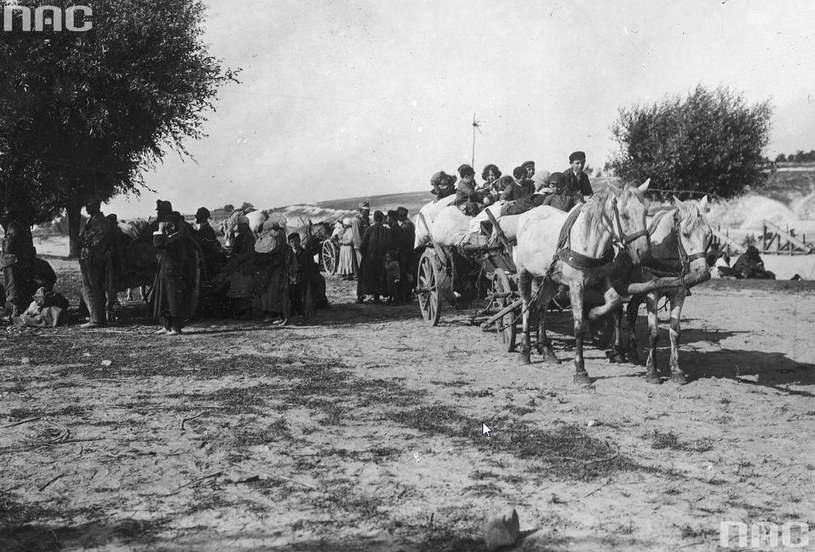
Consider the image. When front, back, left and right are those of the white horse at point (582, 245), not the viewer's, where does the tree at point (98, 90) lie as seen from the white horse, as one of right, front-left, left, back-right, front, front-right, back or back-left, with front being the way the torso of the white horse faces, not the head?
back

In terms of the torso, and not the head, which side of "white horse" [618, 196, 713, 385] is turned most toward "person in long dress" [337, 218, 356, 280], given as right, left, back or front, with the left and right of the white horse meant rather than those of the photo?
back

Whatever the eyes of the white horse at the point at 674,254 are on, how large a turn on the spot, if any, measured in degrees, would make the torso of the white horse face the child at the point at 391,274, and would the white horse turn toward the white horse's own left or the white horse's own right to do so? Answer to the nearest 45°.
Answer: approximately 180°

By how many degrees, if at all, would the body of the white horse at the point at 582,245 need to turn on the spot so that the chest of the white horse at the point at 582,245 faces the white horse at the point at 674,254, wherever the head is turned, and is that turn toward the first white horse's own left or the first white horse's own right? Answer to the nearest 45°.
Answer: approximately 45° to the first white horse's own left

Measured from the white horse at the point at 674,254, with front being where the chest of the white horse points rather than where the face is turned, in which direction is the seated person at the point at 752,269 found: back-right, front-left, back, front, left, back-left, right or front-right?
back-left

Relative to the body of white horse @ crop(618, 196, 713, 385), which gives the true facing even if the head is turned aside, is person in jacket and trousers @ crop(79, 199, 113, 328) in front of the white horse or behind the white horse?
behind

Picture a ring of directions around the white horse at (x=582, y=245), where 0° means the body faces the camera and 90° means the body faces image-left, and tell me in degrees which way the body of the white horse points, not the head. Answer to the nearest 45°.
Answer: approximately 315°

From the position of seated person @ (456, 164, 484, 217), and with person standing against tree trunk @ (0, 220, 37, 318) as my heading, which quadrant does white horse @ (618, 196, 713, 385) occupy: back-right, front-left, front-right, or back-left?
back-left

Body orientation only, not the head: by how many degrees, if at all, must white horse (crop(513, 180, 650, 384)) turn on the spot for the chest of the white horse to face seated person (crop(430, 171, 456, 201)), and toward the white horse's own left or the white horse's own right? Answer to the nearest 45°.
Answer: approximately 180°

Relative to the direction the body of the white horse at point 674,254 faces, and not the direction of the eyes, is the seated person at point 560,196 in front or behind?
behind

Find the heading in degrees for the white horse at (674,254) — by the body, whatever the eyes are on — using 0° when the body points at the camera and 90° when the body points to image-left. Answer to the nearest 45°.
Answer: approximately 315°

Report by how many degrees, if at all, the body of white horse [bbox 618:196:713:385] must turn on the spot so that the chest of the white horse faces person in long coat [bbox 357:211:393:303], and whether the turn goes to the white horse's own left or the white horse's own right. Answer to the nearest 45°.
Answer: approximately 180°
